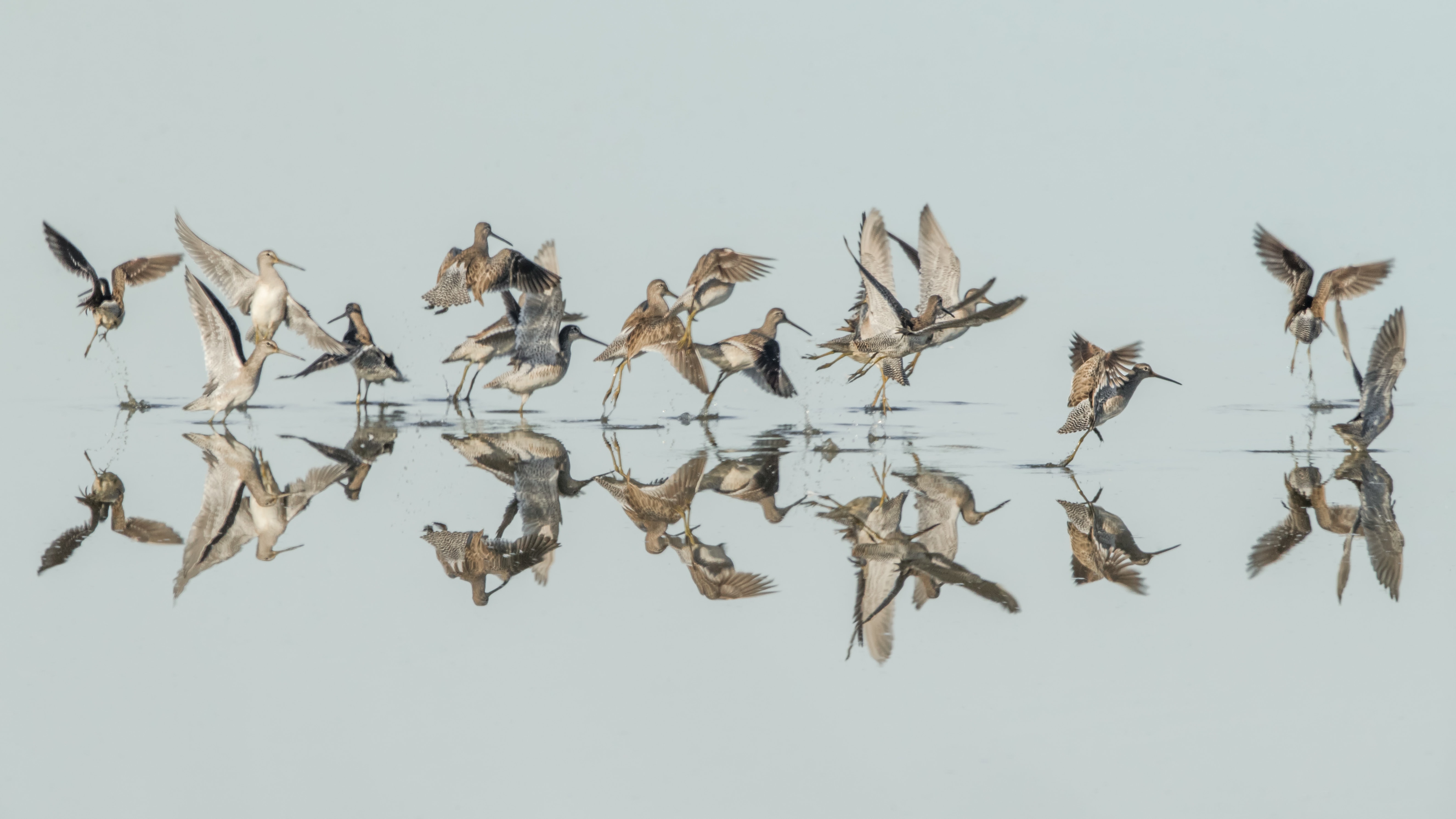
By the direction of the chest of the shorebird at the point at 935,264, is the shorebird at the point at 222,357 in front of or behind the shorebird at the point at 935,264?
behind

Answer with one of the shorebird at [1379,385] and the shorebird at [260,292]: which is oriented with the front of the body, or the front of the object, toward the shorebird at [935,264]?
the shorebird at [260,292]

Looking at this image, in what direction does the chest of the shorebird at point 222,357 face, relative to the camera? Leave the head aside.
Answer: to the viewer's right

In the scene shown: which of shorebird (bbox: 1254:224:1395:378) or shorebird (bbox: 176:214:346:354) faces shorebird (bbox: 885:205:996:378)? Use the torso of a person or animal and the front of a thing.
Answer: shorebird (bbox: 176:214:346:354)

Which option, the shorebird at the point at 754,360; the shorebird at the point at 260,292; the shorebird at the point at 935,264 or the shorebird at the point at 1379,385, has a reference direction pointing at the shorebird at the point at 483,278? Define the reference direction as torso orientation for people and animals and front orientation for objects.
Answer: the shorebird at the point at 260,292

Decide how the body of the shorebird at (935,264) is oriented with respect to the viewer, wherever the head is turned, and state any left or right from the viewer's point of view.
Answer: facing to the right of the viewer

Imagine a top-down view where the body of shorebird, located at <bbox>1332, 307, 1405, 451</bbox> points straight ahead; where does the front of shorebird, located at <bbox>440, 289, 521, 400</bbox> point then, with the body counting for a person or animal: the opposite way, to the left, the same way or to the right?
the same way

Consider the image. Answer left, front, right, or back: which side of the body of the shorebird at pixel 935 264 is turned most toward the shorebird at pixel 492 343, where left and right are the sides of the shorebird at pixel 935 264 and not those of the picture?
back
